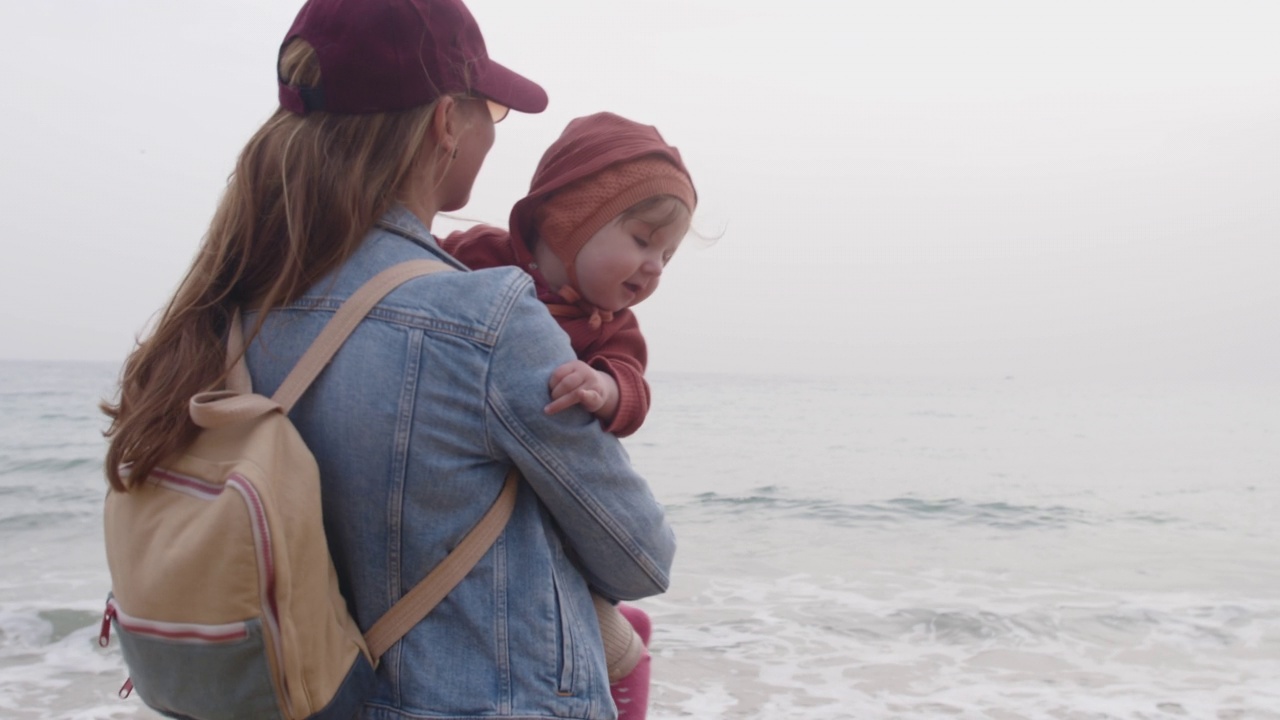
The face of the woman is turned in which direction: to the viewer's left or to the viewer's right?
to the viewer's right

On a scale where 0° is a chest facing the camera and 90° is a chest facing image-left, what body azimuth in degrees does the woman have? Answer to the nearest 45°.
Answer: approximately 225°
